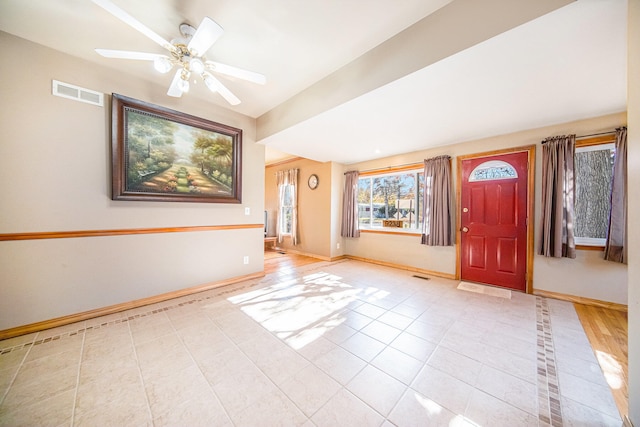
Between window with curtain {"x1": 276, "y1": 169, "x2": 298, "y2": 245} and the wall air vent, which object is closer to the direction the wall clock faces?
the wall air vent

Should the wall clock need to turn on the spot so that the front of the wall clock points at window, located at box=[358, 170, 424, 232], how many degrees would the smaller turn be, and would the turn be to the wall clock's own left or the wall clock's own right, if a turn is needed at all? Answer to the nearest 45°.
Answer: approximately 90° to the wall clock's own left

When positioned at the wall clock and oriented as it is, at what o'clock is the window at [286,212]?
The window is roughly at 3 o'clock from the wall clock.

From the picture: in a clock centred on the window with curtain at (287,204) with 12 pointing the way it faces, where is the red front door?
The red front door is roughly at 9 o'clock from the window with curtain.

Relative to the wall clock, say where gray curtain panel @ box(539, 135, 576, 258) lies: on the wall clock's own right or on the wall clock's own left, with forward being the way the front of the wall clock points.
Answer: on the wall clock's own left

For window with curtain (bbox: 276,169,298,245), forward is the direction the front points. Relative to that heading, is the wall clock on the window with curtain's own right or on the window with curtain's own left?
on the window with curtain's own left

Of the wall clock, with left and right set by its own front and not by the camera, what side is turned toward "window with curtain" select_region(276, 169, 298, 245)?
right

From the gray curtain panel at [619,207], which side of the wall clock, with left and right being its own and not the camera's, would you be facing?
left
